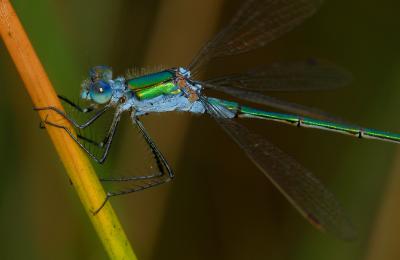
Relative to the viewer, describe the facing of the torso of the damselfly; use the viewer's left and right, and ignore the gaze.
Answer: facing to the left of the viewer
